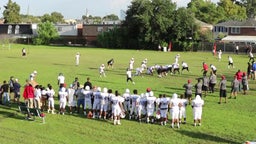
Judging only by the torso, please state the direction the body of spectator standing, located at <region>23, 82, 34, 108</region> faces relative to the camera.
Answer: away from the camera

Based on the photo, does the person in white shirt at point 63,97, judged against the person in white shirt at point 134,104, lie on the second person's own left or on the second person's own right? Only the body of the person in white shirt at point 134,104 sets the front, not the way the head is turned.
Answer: on the second person's own left

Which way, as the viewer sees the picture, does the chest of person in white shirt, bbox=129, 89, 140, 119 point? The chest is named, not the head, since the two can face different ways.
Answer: away from the camera

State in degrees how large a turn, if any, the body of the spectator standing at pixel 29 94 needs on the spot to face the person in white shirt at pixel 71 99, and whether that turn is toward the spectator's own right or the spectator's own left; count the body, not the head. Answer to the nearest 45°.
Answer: approximately 90° to the spectator's own right

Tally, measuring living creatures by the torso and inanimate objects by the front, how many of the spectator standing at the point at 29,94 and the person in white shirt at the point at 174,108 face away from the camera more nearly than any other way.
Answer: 2

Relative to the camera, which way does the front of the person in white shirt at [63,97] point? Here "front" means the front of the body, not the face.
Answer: away from the camera

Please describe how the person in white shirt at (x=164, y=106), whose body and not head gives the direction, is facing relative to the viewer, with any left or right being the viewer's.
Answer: facing away from the viewer

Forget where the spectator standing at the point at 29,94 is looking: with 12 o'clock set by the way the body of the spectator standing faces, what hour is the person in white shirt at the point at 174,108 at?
The person in white shirt is roughly at 4 o'clock from the spectator standing.

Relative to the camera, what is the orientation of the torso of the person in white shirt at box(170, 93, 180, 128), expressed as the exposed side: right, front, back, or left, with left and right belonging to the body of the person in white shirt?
back

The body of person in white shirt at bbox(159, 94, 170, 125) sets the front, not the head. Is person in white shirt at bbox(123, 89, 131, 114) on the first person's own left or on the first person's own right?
on the first person's own left

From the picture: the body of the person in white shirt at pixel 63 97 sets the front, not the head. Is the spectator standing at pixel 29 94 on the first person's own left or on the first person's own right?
on the first person's own left
